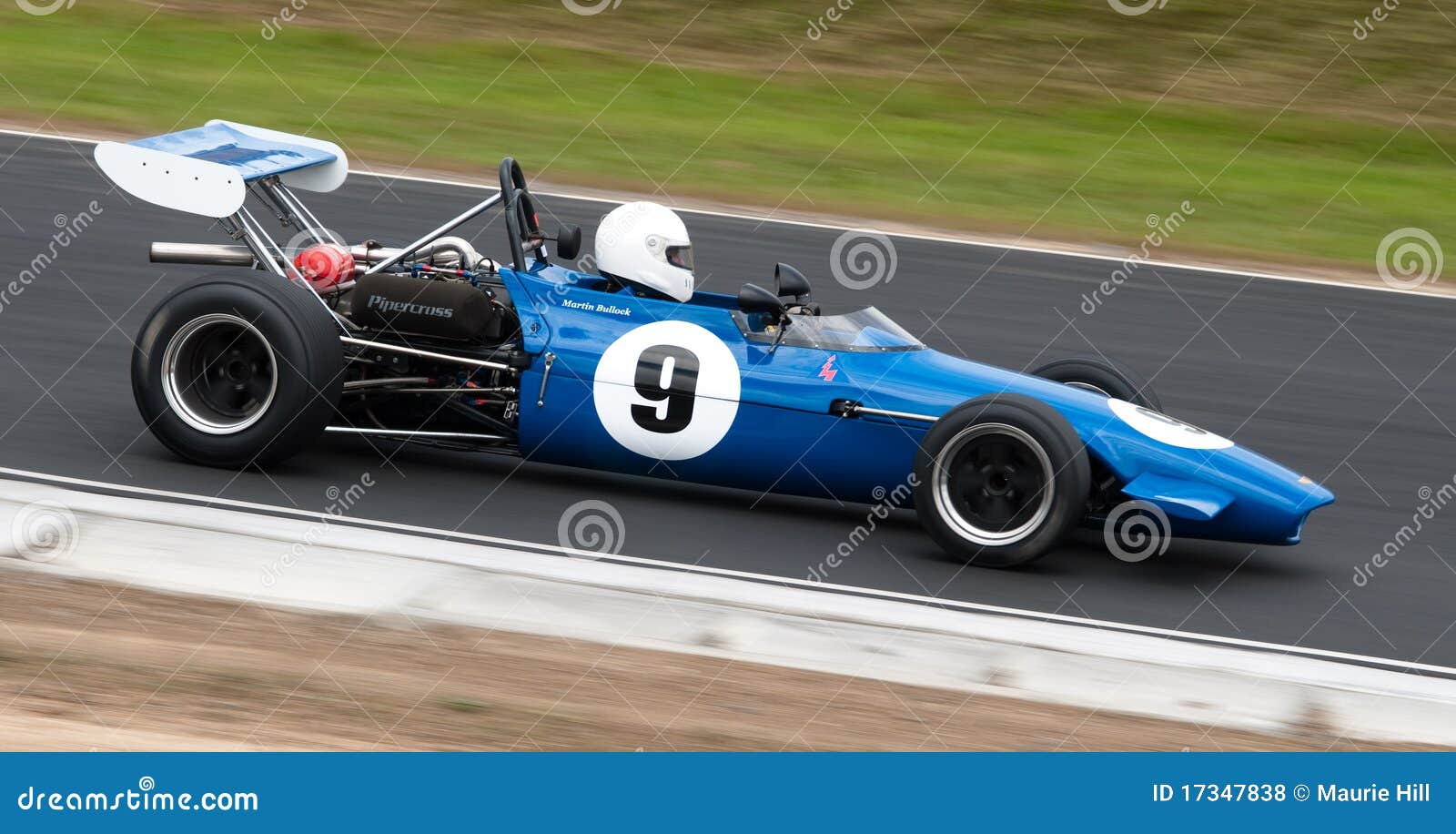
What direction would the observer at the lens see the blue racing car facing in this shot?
facing to the right of the viewer
